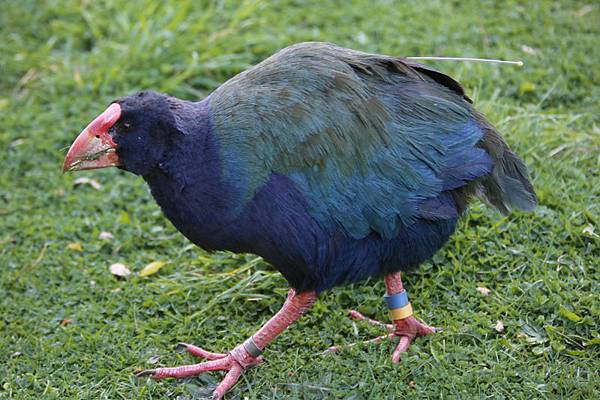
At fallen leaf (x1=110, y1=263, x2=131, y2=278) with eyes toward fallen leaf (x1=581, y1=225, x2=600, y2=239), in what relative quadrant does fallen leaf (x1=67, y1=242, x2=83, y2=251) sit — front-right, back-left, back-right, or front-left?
back-left

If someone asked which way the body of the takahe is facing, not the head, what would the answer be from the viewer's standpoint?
to the viewer's left

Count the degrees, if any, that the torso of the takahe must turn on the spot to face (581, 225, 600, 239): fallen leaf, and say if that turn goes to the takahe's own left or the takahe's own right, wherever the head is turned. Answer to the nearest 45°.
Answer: approximately 180°

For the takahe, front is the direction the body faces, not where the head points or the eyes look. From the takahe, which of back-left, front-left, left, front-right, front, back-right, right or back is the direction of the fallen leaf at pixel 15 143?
front-right

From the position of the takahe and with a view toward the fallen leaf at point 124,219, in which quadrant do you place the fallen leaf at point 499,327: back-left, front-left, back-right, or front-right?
back-right

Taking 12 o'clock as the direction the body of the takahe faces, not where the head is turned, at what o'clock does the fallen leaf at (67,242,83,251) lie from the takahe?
The fallen leaf is roughly at 1 o'clock from the takahe.

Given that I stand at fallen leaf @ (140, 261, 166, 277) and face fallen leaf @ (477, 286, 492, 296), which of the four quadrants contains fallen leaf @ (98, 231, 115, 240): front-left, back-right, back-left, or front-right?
back-left

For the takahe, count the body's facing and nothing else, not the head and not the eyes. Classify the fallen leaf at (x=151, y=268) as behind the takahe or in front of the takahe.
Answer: in front

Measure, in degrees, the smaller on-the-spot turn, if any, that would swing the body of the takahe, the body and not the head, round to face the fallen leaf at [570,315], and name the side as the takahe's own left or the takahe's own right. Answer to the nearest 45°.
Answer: approximately 180°

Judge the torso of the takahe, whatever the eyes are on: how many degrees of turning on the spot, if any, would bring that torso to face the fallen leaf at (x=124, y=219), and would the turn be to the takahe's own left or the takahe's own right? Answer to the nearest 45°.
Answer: approximately 45° to the takahe's own right

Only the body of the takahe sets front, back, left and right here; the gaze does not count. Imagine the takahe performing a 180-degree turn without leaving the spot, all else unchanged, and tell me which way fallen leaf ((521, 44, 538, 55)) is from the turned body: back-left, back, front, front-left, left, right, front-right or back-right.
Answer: front-left

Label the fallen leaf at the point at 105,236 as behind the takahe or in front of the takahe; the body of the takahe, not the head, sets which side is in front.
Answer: in front

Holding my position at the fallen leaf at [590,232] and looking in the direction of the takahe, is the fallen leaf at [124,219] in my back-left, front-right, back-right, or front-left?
front-right

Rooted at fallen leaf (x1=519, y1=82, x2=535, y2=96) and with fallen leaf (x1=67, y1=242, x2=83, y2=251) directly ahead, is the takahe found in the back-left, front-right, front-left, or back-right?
front-left

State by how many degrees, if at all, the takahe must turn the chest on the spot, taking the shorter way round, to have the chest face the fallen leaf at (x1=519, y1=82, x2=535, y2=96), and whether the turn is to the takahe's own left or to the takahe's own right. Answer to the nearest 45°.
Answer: approximately 135° to the takahe's own right

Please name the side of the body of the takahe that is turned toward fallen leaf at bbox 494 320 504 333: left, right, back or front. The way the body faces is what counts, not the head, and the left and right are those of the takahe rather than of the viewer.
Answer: back

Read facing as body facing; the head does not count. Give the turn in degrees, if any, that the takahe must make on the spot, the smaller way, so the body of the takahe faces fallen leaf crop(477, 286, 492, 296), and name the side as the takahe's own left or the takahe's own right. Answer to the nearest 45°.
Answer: approximately 180°
